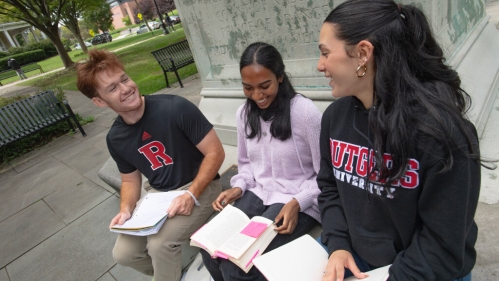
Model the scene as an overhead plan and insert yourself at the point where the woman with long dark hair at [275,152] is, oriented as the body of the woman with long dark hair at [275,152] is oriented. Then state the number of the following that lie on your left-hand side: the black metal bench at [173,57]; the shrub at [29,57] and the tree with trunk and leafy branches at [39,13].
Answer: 0

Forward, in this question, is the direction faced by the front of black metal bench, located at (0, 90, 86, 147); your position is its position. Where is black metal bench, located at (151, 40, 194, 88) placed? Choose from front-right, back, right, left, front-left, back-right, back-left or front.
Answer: front-left

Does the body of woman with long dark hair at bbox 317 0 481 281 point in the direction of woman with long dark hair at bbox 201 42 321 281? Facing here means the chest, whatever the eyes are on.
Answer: no

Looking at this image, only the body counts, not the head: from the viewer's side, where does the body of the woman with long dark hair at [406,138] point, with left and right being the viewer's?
facing the viewer and to the left of the viewer

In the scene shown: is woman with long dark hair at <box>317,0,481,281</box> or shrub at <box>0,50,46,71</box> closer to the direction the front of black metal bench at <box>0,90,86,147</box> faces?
the woman with long dark hair

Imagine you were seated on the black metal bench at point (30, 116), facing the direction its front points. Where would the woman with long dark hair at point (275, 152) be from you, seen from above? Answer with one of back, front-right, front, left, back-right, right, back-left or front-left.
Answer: front-right

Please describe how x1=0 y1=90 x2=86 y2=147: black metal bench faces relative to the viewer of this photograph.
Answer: facing the viewer and to the right of the viewer

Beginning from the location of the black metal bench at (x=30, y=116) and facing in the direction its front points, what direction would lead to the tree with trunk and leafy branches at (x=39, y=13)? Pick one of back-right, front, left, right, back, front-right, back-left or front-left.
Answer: back-left

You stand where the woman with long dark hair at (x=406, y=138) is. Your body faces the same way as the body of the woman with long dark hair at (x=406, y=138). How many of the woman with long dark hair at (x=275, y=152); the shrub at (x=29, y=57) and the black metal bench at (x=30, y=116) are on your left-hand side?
0

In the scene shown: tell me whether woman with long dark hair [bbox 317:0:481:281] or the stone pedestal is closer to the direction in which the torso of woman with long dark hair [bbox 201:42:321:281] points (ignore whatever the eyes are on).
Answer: the woman with long dark hair

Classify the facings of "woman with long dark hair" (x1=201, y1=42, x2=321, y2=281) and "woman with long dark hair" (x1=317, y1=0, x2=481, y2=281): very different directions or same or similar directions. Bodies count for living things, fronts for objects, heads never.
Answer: same or similar directions

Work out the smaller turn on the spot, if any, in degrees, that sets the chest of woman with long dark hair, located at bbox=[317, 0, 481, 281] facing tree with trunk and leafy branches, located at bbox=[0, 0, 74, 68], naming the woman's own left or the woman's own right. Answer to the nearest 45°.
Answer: approximately 90° to the woman's own right

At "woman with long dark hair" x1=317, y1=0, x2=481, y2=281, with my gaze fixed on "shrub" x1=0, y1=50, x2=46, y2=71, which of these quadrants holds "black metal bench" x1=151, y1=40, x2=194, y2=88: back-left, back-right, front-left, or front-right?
front-right

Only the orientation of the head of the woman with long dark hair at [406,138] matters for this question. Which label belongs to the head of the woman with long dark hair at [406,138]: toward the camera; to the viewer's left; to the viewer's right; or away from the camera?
to the viewer's left

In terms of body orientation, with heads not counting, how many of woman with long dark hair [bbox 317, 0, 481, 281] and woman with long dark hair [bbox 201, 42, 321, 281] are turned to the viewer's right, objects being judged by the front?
0

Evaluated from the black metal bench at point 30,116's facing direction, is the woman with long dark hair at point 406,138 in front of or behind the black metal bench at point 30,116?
in front

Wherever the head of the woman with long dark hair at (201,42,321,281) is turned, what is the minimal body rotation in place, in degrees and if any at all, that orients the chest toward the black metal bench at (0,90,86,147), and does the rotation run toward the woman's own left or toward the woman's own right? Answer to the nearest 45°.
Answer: approximately 90° to the woman's own right

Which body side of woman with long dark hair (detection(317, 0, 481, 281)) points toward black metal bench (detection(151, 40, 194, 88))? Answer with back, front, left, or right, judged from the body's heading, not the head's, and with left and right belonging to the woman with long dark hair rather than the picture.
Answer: right

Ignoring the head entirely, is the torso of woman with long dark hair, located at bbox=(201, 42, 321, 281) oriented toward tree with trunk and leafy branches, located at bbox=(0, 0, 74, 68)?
no

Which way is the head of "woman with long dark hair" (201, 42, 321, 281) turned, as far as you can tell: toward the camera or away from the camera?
toward the camera
